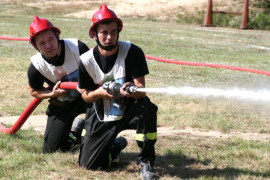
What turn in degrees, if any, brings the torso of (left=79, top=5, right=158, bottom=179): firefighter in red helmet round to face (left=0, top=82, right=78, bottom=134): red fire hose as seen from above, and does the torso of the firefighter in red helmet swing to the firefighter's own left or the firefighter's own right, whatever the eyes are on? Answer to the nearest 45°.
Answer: approximately 135° to the firefighter's own right

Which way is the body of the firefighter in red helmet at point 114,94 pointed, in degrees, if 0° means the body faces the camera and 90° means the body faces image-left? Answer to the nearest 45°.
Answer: approximately 0°

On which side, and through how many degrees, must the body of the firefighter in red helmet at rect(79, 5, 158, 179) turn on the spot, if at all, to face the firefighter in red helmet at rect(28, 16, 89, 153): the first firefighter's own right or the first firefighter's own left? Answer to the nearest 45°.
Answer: approximately 135° to the first firefighter's own right
